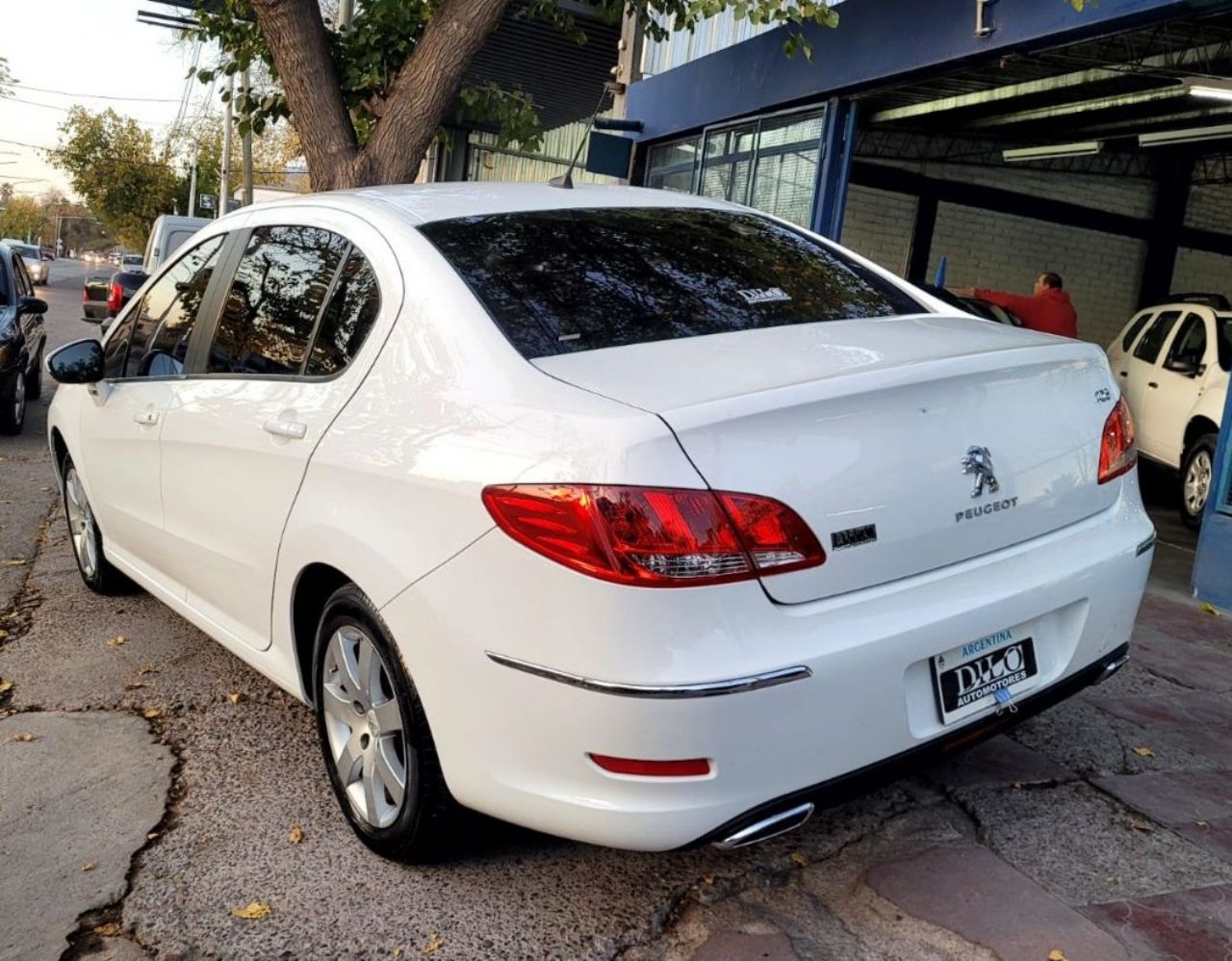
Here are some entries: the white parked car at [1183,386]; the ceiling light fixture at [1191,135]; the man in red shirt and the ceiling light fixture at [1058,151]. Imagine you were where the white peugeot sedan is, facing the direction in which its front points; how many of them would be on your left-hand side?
0

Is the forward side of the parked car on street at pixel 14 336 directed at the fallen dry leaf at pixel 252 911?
yes

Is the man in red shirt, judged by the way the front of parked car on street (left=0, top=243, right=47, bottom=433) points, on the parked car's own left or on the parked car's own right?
on the parked car's own left

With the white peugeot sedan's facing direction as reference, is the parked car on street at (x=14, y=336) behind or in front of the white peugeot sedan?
in front

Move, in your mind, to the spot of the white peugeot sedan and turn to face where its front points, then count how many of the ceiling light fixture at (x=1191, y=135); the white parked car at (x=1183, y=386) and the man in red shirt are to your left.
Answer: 0

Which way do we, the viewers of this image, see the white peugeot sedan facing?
facing away from the viewer and to the left of the viewer

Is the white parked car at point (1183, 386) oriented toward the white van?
no

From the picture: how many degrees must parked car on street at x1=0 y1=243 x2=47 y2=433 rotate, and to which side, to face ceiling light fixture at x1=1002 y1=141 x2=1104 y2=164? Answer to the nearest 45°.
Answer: approximately 90° to its left

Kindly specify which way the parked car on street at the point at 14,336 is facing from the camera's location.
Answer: facing the viewer

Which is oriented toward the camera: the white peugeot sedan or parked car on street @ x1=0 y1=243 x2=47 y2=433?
the parked car on street

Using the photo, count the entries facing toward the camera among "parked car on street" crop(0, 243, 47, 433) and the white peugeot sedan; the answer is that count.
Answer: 1

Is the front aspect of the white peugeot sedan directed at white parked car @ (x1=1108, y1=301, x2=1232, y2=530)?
no

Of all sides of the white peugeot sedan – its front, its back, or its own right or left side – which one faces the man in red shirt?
right

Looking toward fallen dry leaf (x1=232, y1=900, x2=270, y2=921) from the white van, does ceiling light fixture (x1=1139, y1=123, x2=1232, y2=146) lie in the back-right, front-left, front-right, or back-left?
front-left

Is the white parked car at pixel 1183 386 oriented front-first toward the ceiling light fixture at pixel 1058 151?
no
